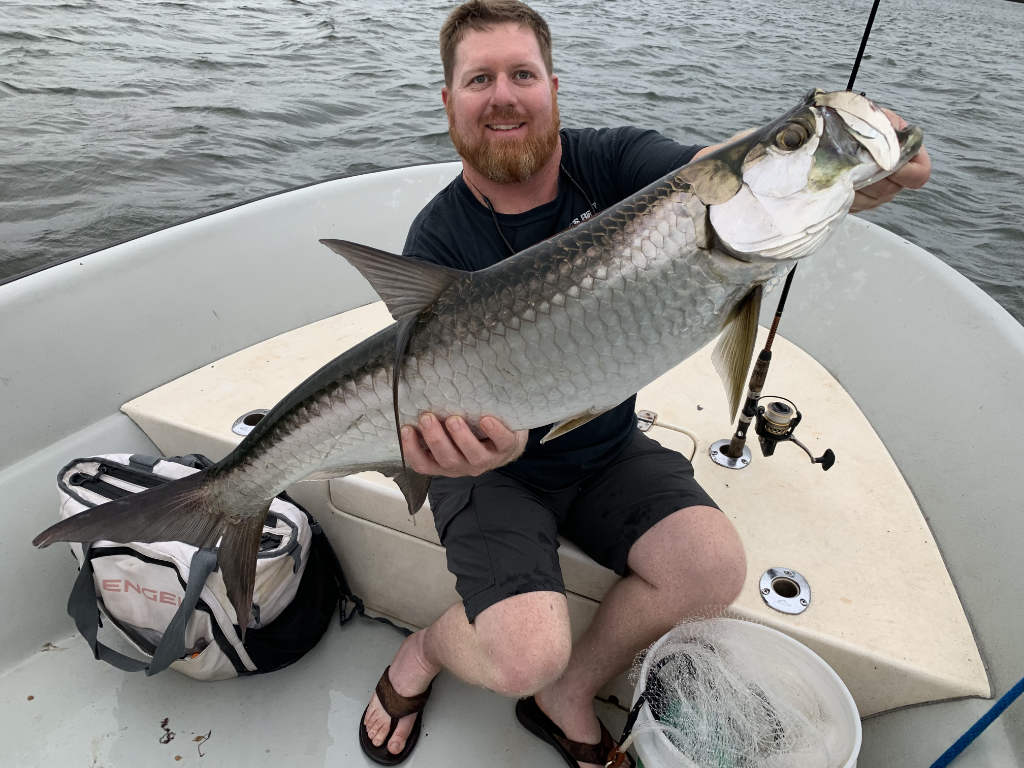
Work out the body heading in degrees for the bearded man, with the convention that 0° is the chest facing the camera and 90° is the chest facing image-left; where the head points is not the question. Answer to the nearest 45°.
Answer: approximately 0°

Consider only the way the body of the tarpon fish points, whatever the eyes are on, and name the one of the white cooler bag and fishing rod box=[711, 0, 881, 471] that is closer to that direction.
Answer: the fishing rod

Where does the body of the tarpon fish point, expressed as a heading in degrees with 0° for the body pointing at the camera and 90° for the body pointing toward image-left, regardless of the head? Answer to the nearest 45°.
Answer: approximately 270°

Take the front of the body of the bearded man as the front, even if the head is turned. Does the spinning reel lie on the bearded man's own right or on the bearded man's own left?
on the bearded man's own left

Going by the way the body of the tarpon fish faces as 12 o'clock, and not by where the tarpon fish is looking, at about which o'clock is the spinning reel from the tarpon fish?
The spinning reel is roughly at 11 o'clock from the tarpon fish.

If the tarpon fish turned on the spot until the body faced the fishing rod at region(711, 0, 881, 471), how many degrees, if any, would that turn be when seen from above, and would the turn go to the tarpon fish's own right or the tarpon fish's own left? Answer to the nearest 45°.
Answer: approximately 45° to the tarpon fish's own left

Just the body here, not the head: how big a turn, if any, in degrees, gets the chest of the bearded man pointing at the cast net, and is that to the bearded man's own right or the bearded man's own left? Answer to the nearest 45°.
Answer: approximately 45° to the bearded man's own left
